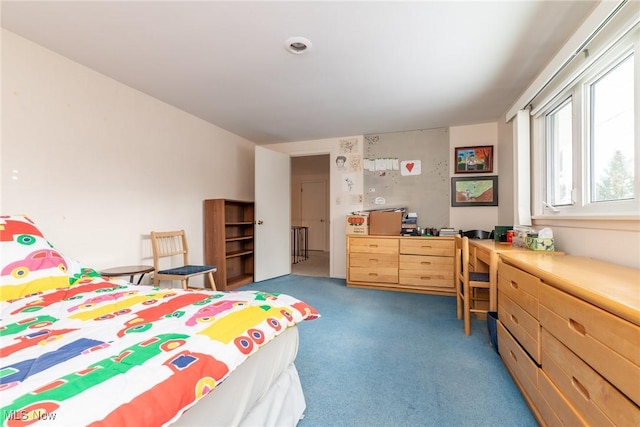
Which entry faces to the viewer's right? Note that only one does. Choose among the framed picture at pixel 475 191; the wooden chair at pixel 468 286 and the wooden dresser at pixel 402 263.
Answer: the wooden chair

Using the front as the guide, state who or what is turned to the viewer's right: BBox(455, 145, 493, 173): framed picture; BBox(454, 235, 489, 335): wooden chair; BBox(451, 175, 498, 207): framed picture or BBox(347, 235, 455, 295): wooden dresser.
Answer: the wooden chair

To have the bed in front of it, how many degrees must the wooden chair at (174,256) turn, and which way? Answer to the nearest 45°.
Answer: approximately 45° to its right

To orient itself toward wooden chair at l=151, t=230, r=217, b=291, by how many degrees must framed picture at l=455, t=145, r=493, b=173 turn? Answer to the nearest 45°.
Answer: approximately 45° to its right

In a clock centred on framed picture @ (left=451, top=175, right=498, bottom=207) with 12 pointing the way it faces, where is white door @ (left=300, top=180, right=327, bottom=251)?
The white door is roughly at 4 o'clock from the framed picture.

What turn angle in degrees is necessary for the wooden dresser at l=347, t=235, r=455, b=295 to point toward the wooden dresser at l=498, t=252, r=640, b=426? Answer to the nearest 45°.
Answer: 0° — it already faces it

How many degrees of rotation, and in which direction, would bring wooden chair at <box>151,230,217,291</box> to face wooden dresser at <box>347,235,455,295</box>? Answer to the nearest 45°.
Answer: approximately 45° to its left

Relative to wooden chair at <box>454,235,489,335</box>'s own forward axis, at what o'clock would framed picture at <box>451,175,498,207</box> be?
The framed picture is roughly at 9 o'clock from the wooden chair.

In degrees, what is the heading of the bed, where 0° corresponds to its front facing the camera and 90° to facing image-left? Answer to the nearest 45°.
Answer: approximately 315°

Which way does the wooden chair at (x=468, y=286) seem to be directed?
to the viewer's right
